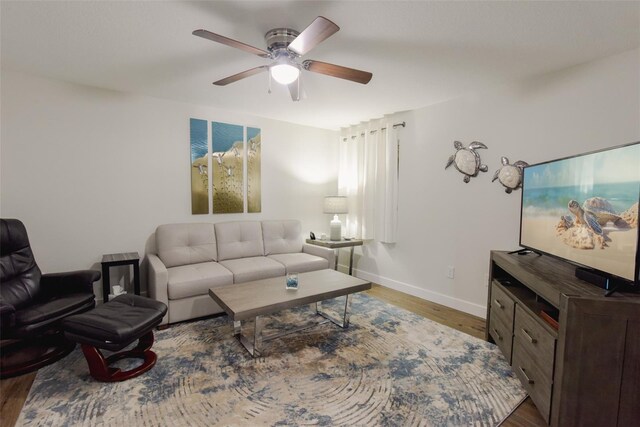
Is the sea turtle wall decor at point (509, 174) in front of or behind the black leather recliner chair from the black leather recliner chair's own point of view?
in front

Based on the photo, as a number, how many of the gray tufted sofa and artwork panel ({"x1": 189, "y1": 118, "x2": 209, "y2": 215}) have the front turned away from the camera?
0

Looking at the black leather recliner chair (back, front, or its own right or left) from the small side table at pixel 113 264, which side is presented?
left

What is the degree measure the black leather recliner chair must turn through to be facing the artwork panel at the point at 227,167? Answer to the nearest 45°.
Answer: approximately 45° to its left

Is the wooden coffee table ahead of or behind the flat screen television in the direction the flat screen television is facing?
ahead

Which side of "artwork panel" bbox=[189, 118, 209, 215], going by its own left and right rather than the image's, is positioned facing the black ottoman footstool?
front

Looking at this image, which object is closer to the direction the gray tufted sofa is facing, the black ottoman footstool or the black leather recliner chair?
the black ottoman footstool

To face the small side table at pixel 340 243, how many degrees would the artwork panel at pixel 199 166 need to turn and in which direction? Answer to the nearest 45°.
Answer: approximately 90° to its left

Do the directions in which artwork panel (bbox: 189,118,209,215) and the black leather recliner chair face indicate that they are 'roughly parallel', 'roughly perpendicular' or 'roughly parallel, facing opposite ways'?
roughly perpendicular

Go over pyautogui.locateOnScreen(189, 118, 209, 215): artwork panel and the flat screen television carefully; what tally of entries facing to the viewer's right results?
0

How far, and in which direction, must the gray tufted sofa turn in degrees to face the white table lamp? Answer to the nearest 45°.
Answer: approximately 45° to its left

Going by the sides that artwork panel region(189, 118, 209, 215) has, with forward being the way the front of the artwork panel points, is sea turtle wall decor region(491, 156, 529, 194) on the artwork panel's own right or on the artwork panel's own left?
on the artwork panel's own left

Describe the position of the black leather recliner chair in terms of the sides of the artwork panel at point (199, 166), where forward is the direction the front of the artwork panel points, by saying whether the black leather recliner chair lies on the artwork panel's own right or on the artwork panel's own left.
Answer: on the artwork panel's own right

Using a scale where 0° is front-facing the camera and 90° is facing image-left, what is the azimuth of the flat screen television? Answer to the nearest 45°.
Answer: approximately 45°
